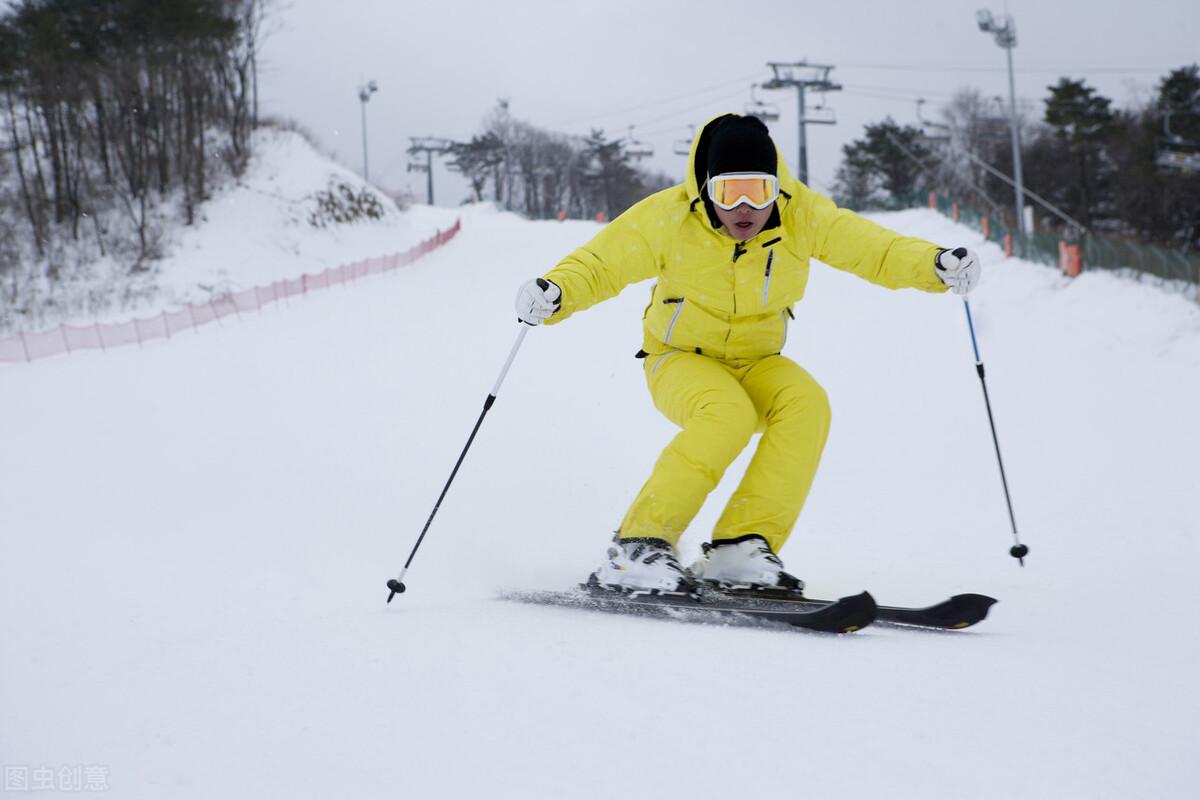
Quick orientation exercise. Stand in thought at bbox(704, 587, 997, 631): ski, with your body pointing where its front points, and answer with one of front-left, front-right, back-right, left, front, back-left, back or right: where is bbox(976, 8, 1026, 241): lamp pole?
back-left

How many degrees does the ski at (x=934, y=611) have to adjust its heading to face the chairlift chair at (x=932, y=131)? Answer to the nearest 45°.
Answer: approximately 135° to its left

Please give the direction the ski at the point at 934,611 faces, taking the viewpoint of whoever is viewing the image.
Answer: facing the viewer and to the right of the viewer

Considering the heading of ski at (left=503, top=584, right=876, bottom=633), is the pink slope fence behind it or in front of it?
behind

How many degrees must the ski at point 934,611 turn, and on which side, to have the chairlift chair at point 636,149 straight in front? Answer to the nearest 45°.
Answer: approximately 135° to its left

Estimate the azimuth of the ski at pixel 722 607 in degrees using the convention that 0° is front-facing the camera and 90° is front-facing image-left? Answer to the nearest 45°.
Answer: approximately 315°
